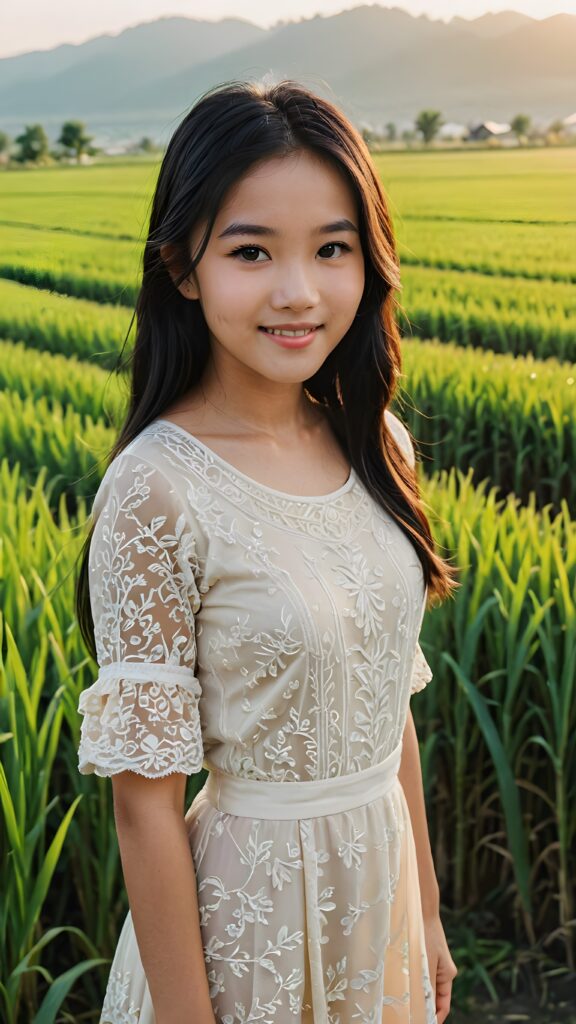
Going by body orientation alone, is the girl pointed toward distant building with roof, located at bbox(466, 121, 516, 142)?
no

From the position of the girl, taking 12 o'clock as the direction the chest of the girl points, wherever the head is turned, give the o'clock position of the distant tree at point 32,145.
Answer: The distant tree is roughly at 7 o'clock from the girl.

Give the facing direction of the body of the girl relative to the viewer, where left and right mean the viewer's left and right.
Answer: facing the viewer and to the right of the viewer

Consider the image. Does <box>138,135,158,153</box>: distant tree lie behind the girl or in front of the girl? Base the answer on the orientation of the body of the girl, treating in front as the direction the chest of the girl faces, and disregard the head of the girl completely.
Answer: behind

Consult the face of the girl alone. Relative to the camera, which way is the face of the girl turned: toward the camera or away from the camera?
toward the camera

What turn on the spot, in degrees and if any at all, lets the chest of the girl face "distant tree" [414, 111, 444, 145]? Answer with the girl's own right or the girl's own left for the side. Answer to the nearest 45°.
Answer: approximately 135° to the girl's own left

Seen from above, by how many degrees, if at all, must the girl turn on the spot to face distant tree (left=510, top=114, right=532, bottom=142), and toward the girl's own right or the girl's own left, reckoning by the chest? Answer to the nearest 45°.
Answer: approximately 135° to the girl's own left

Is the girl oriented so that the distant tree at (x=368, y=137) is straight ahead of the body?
no

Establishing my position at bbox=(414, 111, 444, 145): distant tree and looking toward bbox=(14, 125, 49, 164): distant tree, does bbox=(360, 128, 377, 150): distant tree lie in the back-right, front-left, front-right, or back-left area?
front-left

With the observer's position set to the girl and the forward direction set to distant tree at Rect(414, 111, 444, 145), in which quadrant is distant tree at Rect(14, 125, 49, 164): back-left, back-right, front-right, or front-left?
front-left

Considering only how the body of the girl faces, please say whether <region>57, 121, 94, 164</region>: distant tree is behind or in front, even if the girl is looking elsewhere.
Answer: behind
